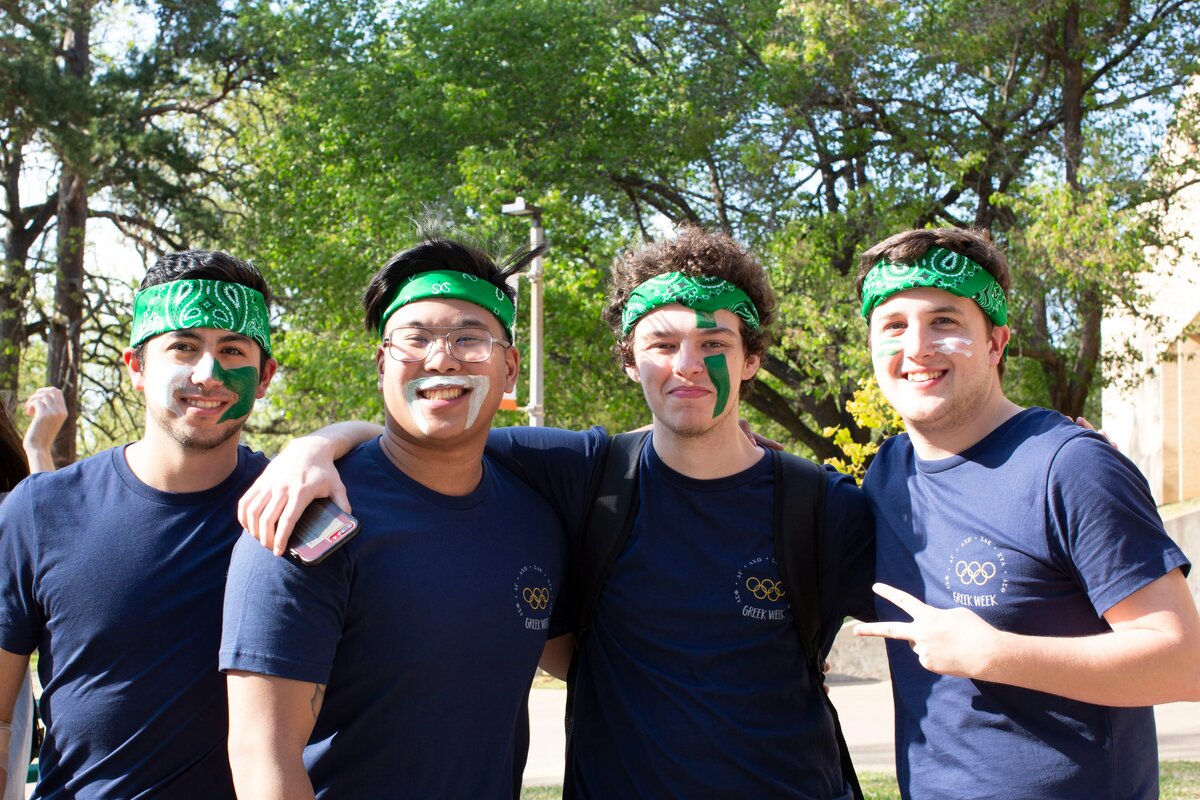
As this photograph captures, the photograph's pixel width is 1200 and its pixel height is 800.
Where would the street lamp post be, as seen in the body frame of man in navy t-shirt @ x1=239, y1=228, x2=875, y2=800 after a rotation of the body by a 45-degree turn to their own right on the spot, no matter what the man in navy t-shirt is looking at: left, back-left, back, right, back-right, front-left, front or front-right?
back-right

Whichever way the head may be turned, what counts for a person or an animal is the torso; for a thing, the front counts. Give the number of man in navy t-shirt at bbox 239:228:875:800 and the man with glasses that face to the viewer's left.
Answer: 0

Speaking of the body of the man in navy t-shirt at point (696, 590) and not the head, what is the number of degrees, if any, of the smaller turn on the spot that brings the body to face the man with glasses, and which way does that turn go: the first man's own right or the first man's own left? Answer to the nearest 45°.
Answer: approximately 45° to the first man's own right

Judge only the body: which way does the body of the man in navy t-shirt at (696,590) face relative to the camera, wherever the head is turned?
toward the camera

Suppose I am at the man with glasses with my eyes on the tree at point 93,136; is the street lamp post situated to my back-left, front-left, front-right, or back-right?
front-right

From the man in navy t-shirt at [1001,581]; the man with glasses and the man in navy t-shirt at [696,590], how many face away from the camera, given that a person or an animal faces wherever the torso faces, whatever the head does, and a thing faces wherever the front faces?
0

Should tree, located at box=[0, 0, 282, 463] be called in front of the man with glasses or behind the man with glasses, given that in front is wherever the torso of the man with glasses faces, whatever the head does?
behind

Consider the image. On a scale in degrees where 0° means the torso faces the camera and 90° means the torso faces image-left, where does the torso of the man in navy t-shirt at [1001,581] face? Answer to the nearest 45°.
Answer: approximately 45°

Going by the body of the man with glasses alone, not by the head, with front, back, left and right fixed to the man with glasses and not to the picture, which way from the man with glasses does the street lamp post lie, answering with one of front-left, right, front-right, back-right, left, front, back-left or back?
back-left

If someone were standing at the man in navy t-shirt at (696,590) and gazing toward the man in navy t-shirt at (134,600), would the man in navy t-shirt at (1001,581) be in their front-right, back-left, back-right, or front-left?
back-left

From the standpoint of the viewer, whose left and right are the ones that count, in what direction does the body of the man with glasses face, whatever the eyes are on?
facing the viewer and to the right of the viewer

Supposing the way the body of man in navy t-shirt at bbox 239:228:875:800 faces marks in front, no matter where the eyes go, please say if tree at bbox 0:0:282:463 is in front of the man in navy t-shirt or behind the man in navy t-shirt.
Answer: behind
